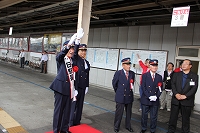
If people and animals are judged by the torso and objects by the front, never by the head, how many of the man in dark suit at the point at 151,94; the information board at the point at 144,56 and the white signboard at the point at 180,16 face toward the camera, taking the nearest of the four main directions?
3

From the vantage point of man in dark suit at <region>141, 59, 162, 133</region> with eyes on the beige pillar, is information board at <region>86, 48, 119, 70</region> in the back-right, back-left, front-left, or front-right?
front-right

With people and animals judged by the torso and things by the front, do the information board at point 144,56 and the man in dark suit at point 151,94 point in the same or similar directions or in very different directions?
same or similar directions

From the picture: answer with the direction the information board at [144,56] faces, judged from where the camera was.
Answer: facing the viewer

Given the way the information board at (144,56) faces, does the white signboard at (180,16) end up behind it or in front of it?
in front

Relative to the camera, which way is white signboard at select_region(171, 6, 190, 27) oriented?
toward the camera

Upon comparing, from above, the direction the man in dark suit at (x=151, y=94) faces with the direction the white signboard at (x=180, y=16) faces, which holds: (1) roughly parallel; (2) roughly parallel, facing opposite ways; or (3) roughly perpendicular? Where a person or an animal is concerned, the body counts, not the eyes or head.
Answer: roughly parallel

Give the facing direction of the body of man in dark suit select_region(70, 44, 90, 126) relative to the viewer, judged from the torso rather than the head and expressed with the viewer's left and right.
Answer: facing the viewer and to the right of the viewer

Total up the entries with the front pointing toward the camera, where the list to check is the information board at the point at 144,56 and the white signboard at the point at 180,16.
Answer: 2

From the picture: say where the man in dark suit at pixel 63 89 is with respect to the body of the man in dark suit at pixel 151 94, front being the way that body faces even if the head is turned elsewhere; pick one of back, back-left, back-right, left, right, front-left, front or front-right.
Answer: front-right
